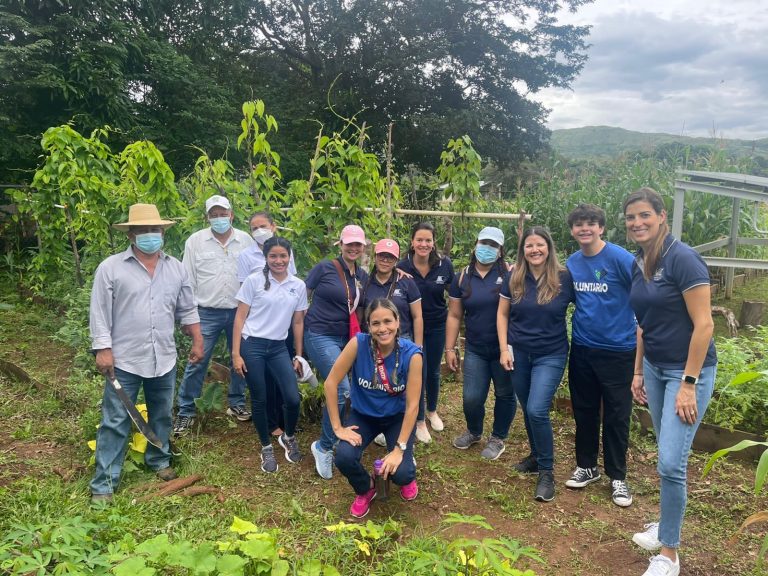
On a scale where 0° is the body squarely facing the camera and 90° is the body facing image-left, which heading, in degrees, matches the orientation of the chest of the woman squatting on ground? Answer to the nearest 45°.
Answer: approximately 0°

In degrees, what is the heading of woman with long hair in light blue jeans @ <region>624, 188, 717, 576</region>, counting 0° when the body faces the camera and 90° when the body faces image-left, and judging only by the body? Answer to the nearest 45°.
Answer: approximately 45°

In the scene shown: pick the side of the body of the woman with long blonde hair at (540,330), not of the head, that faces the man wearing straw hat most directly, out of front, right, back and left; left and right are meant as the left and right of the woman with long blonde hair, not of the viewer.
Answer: right

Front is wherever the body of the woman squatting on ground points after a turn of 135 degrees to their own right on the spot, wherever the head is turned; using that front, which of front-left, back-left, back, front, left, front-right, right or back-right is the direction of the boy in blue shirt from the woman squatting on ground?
back-right

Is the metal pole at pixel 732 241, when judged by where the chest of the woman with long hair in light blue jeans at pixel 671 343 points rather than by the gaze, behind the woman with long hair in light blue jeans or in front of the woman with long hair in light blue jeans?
behind

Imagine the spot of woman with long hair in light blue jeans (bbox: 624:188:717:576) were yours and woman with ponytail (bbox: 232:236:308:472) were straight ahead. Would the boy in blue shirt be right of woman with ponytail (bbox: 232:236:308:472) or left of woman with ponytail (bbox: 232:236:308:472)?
right
